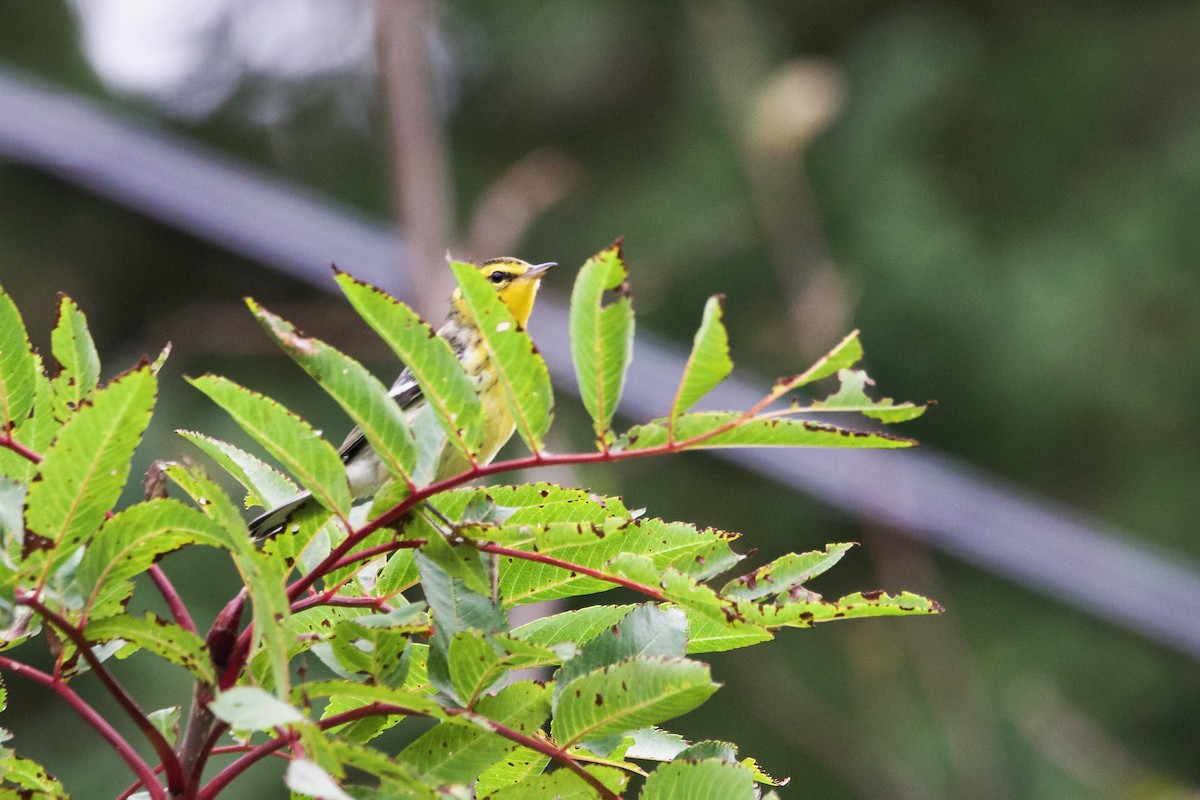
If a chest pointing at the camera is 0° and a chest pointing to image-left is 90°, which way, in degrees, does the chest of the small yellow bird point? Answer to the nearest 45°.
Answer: approximately 270°

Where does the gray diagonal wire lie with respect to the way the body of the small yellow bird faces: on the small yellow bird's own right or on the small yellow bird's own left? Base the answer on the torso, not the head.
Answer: on the small yellow bird's own left
